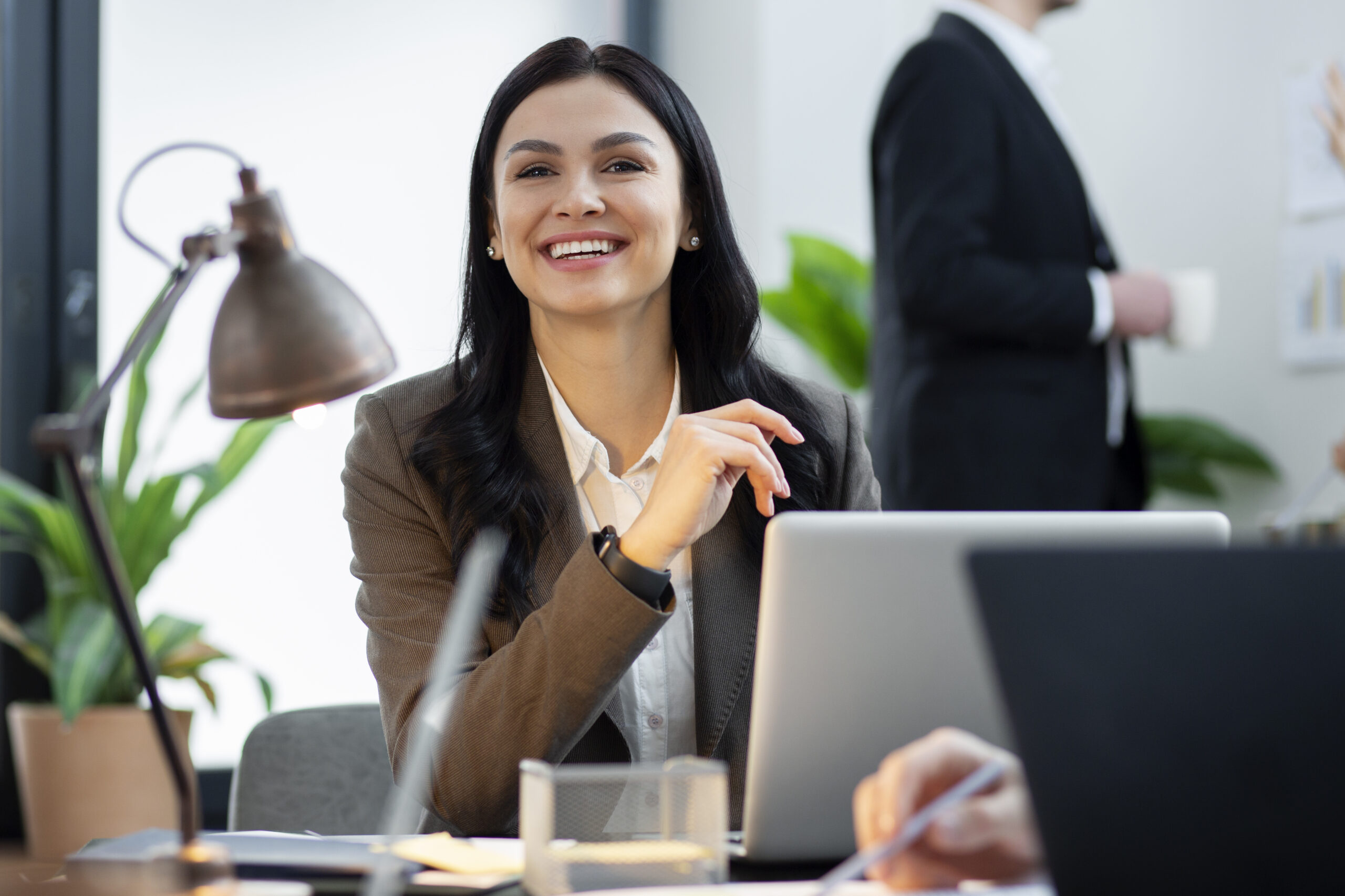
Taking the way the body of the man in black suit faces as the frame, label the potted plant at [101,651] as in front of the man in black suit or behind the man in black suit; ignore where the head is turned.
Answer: behind

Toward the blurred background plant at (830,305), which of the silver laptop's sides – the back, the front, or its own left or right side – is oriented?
front

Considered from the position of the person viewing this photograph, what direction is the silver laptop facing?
facing away from the viewer

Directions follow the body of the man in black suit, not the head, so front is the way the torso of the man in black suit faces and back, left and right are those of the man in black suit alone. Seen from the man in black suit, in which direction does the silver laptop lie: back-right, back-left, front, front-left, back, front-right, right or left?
right

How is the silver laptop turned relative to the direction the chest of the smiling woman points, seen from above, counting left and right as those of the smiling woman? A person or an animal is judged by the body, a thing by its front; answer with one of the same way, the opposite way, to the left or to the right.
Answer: the opposite way

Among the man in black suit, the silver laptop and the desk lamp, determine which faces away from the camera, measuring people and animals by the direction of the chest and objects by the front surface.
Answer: the silver laptop

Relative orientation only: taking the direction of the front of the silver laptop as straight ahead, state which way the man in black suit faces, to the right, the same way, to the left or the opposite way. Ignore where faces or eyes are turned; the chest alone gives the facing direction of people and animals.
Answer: to the right

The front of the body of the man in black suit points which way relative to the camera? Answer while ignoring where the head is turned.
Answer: to the viewer's right

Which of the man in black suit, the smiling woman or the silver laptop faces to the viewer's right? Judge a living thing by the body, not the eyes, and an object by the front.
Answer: the man in black suit

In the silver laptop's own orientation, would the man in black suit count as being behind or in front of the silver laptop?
in front

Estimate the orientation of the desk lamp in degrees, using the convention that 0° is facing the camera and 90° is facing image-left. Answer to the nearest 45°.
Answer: approximately 270°
